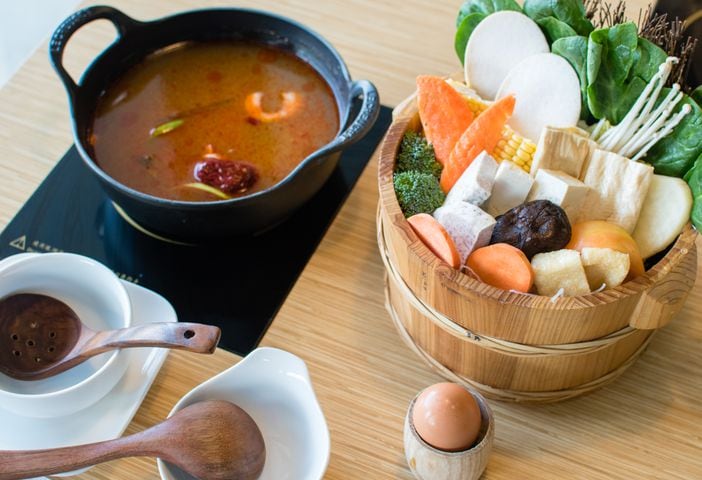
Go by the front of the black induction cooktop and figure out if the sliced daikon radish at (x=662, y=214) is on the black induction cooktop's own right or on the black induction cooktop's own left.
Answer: on the black induction cooktop's own left

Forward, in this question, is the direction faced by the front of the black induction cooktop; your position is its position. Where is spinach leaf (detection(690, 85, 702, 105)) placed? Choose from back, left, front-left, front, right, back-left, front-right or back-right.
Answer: back-left

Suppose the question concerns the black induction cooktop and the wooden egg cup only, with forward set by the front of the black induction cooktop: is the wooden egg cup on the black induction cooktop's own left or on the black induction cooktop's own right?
on the black induction cooktop's own left

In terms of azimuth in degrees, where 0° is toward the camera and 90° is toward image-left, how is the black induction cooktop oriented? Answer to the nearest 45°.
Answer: approximately 45°

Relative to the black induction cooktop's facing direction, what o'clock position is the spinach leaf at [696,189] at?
The spinach leaf is roughly at 8 o'clock from the black induction cooktop.

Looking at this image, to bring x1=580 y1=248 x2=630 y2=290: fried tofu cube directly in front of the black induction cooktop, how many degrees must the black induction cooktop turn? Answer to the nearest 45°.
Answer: approximately 90° to its left

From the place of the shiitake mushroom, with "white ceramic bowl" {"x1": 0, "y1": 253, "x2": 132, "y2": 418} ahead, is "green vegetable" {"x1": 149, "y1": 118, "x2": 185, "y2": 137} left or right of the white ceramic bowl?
right
